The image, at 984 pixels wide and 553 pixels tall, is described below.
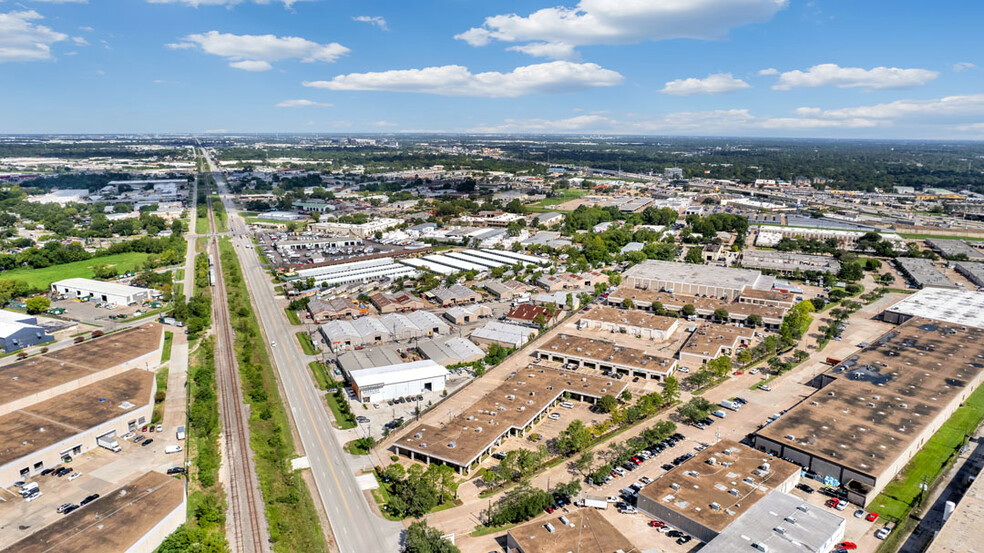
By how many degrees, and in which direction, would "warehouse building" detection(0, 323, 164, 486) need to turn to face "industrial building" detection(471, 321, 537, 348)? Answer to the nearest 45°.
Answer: approximately 45° to its left

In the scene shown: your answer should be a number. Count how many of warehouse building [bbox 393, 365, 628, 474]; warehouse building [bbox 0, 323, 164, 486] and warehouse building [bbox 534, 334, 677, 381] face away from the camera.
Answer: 0

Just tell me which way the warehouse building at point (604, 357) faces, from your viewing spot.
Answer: facing the viewer and to the left of the viewer

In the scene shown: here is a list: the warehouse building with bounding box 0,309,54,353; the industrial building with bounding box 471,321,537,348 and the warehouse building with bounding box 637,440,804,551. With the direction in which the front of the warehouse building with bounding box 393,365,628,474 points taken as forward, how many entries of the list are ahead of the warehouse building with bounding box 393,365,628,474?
1

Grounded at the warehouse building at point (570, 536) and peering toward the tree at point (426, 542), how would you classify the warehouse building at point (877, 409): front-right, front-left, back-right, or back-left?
back-right

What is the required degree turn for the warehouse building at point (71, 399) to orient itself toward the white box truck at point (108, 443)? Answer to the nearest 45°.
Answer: approximately 45° to its right

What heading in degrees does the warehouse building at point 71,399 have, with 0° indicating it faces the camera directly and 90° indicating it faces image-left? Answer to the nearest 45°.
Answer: approximately 315°

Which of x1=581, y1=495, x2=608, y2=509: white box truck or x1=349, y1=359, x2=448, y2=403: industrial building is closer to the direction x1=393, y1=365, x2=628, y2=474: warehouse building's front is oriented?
the white box truck

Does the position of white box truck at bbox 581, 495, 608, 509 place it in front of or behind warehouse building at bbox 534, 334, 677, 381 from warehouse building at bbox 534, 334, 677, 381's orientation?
in front

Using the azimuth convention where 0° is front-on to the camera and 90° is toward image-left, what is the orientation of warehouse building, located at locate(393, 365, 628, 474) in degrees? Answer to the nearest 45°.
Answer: approximately 315°

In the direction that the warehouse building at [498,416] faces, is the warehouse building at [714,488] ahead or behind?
ahead

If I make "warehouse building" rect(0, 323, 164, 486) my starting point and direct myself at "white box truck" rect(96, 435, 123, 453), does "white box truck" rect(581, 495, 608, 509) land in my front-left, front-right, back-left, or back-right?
front-left

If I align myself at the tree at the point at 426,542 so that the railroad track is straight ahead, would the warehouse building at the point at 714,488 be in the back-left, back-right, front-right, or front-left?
back-right

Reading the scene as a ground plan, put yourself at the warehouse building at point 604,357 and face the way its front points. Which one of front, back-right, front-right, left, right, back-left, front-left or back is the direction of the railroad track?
front

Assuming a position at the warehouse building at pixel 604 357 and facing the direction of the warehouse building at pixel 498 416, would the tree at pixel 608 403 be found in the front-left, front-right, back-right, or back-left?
front-left
